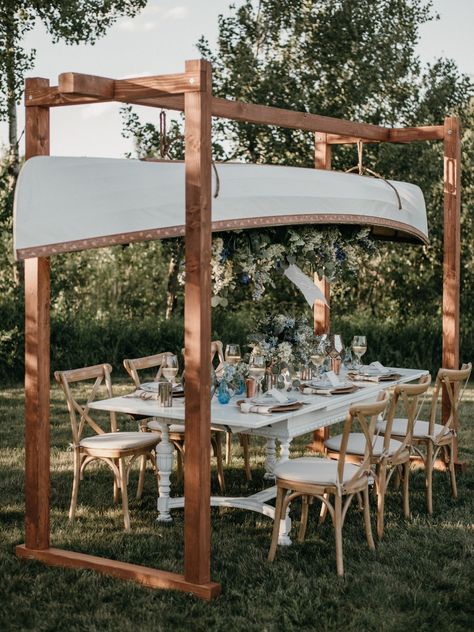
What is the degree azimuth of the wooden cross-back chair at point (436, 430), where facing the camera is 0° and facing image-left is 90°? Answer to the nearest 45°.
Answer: approximately 135°

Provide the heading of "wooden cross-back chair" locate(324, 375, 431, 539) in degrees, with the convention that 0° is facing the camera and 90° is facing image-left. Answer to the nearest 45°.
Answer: approximately 135°

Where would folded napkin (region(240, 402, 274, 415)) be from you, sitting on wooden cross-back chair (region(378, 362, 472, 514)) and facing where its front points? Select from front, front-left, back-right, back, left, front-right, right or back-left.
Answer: left

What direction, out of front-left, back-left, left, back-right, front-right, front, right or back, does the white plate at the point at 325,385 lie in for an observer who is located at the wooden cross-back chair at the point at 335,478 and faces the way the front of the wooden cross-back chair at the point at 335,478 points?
front-right

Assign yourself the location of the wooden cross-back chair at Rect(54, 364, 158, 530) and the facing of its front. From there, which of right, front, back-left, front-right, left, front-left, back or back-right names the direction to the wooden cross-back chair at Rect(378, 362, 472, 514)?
front-left

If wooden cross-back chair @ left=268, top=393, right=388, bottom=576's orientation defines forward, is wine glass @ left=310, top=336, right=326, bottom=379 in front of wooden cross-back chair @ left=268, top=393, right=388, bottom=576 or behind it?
in front

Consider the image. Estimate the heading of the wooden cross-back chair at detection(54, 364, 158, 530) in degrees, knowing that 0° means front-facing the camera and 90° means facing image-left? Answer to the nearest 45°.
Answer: approximately 315°

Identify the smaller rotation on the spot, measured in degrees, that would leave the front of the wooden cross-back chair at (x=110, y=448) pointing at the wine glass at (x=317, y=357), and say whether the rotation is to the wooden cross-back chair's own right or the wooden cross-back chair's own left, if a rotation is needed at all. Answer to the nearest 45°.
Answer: approximately 45° to the wooden cross-back chair's own left

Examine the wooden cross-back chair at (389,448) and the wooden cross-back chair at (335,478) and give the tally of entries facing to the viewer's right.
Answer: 0

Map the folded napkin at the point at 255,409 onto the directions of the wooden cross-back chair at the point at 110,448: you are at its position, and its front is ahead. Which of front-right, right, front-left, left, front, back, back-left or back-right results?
front

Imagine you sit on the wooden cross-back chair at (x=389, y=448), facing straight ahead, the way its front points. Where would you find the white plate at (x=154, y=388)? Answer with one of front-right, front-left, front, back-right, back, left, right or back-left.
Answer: front-left

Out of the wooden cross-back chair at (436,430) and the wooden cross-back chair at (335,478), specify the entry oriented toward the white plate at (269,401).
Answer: the wooden cross-back chair at (335,478)
